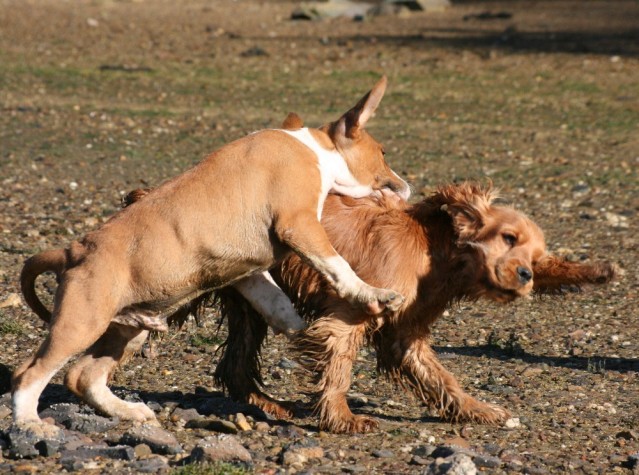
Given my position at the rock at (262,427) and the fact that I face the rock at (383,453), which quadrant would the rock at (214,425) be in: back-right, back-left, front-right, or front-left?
back-right

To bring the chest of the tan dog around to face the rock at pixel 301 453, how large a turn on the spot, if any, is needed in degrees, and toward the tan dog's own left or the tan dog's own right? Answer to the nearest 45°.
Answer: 0° — it already faces it

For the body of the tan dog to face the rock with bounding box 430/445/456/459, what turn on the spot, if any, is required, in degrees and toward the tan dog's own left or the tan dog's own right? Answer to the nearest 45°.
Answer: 0° — it already faces it

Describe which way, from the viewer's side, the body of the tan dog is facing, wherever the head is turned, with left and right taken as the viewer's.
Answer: facing to the right of the viewer
